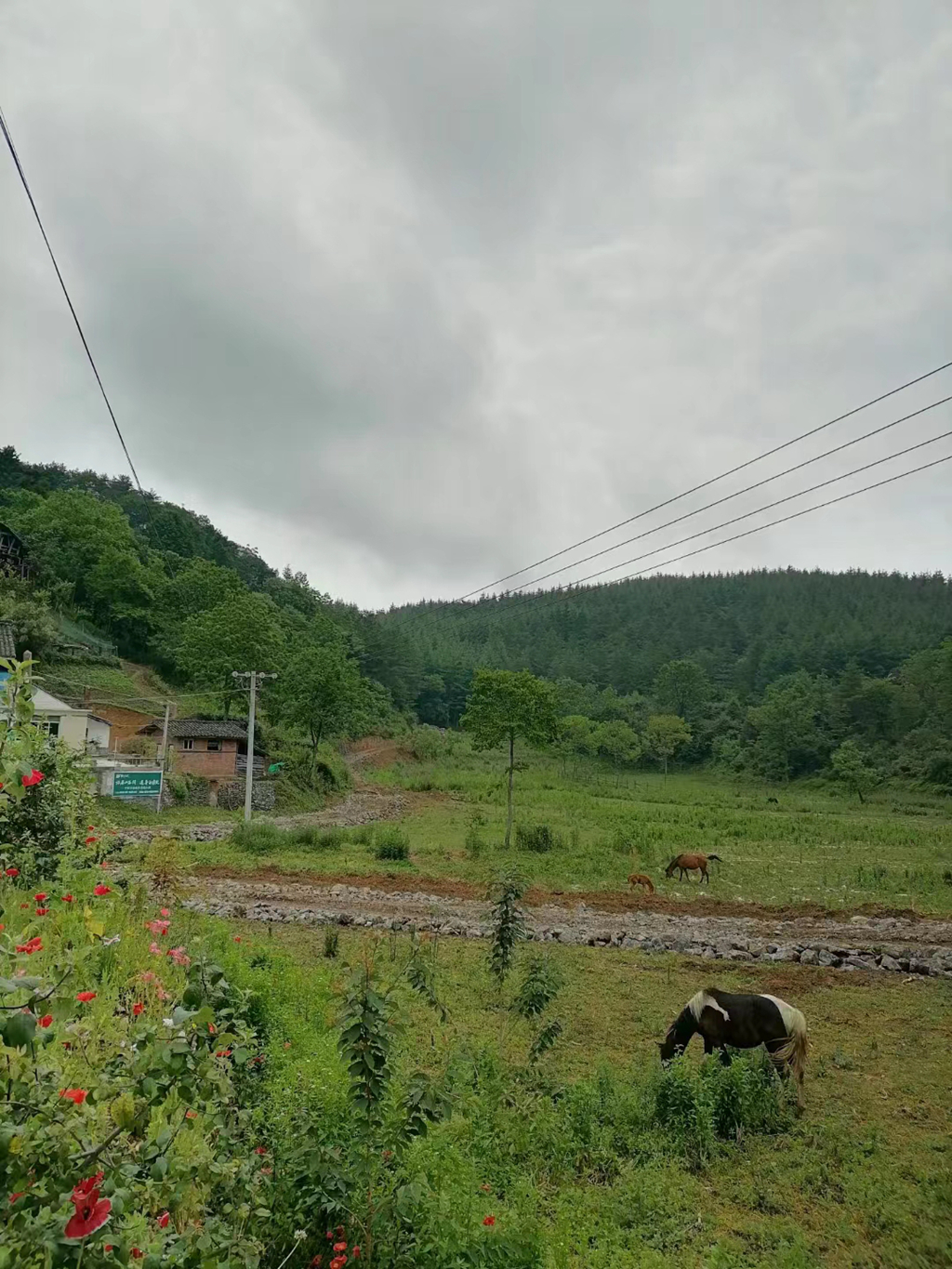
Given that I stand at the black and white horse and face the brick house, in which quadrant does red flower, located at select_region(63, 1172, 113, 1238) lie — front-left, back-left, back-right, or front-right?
back-left

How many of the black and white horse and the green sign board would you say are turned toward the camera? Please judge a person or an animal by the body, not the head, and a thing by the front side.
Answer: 1

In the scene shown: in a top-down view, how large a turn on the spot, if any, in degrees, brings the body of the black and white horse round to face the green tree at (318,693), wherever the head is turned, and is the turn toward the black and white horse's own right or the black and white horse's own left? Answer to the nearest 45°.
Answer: approximately 45° to the black and white horse's own right

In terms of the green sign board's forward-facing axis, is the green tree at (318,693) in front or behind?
behind

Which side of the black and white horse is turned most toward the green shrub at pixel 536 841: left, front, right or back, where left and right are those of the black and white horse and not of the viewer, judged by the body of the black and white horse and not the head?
right

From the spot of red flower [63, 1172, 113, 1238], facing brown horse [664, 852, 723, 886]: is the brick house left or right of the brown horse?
left

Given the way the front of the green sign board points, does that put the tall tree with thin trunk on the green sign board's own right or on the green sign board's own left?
on the green sign board's own left

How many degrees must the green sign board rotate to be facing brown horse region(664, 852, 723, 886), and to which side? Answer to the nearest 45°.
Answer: approximately 45° to its left

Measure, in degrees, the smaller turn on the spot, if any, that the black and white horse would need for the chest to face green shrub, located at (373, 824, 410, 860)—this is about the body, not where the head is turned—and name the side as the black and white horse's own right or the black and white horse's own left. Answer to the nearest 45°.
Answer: approximately 45° to the black and white horse's own right

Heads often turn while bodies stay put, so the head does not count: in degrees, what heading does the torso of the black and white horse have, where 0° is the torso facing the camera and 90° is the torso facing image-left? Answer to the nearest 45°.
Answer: approximately 90°

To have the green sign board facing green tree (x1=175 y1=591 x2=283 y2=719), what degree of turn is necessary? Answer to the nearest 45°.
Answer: approximately 180°

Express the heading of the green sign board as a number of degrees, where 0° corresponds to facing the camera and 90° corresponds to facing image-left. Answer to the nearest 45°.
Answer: approximately 0°
